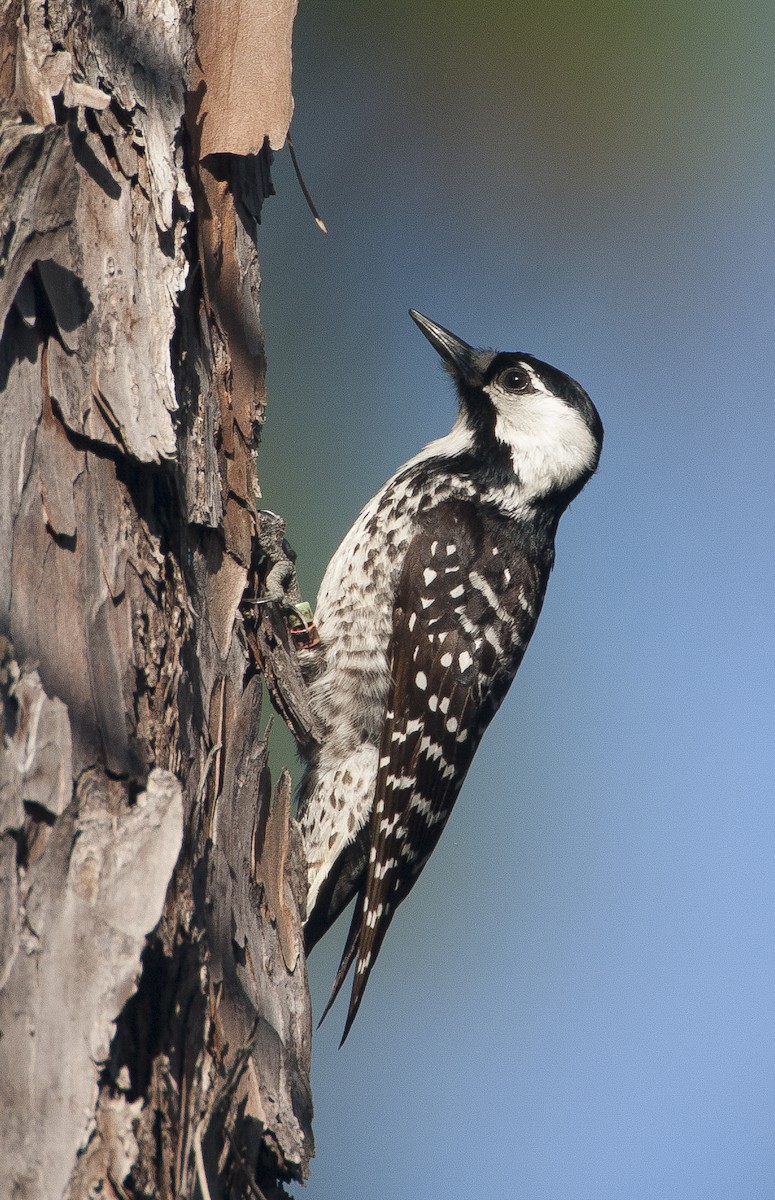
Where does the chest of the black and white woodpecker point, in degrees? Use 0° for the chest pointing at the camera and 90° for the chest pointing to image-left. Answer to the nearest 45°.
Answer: approximately 90°
